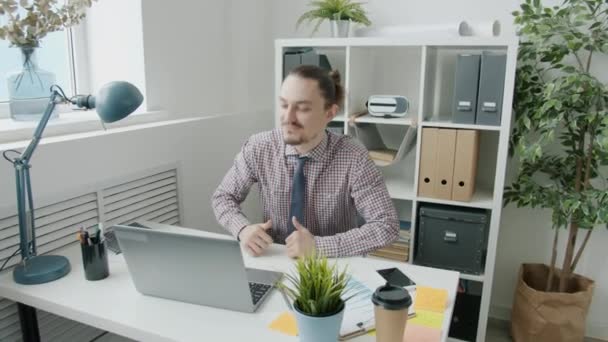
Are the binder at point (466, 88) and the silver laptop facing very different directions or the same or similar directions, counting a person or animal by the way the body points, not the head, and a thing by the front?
very different directions

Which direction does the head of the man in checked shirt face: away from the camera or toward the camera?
toward the camera

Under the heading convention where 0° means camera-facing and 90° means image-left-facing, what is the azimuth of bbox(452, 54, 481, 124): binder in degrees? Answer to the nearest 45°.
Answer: approximately 0°

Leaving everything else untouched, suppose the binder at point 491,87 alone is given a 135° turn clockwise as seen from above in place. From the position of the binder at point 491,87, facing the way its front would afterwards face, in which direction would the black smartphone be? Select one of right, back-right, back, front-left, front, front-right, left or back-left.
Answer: back-left

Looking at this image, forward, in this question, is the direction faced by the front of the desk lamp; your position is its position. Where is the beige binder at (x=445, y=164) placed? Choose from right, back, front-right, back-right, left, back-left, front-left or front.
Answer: front

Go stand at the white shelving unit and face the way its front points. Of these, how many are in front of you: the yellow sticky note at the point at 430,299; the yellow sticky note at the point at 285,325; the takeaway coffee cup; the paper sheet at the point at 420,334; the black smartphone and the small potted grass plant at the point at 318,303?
6

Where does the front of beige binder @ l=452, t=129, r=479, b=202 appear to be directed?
toward the camera

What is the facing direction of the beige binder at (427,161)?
toward the camera

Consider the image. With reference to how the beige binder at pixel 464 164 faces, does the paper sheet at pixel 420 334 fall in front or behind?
in front

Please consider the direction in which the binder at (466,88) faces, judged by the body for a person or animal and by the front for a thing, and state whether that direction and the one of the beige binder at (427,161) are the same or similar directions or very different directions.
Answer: same or similar directions

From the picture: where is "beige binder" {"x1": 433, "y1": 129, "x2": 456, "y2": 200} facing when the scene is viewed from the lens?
facing the viewer

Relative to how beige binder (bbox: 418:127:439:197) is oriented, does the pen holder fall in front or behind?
in front

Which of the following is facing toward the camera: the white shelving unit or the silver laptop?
the white shelving unit

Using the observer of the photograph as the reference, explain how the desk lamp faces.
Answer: facing to the right of the viewer
